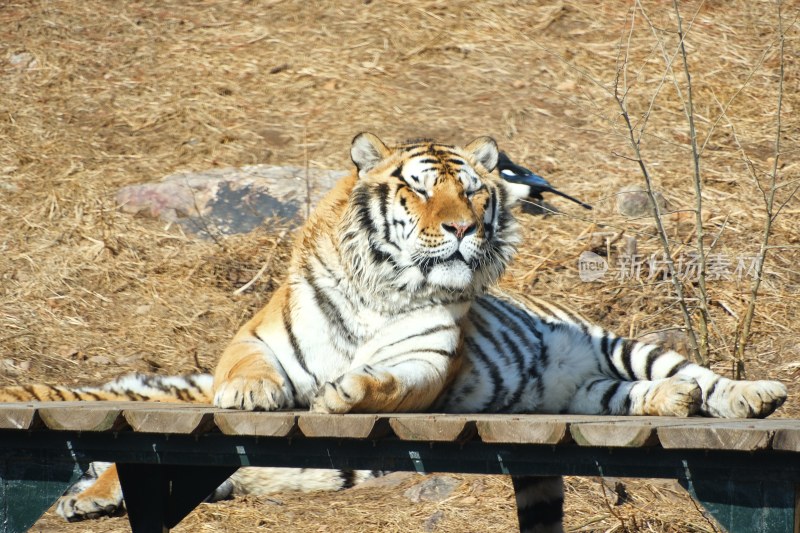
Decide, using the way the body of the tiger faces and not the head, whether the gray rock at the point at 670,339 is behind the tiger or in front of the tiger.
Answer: behind

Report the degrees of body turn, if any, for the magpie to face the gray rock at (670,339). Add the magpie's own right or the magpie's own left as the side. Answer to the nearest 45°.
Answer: approximately 135° to the magpie's own left

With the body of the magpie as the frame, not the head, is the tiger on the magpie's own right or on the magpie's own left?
on the magpie's own left

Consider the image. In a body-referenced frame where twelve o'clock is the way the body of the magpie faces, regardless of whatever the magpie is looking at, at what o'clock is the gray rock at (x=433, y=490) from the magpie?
The gray rock is roughly at 9 o'clock from the magpie.

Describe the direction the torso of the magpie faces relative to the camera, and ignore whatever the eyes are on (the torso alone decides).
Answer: to the viewer's left

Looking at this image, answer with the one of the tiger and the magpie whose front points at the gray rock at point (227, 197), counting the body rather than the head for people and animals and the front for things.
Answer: the magpie

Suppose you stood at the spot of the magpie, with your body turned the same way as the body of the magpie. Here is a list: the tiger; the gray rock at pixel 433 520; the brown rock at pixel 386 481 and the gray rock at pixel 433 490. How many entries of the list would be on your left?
4

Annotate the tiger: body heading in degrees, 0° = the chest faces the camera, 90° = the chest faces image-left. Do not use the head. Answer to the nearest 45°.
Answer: approximately 45°

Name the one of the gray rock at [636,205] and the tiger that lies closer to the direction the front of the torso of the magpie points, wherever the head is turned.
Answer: the tiger

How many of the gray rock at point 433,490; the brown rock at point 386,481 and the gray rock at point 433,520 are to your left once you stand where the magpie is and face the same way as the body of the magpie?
3
